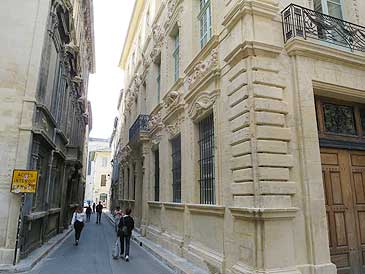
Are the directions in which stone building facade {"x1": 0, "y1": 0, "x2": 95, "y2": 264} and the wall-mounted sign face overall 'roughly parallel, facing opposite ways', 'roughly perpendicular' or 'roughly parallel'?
roughly perpendicular

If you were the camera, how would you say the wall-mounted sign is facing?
facing the viewer

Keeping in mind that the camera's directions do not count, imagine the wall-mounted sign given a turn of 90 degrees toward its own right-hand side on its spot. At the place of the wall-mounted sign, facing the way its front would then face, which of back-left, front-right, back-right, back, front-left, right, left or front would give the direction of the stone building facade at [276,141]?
back-left

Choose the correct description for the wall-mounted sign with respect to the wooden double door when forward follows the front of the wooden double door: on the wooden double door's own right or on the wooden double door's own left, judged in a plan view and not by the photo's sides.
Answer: on the wooden double door's own right

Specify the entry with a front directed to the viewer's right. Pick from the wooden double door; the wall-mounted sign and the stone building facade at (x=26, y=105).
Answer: the stone building facade

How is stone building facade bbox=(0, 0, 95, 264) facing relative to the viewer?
to the viewer's right

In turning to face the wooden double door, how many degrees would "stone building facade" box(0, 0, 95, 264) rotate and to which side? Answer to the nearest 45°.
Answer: approximately 45° to its right

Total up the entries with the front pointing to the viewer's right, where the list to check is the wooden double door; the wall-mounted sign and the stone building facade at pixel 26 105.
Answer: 1

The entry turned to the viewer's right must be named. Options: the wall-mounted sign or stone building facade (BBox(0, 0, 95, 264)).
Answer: the stone building facade
